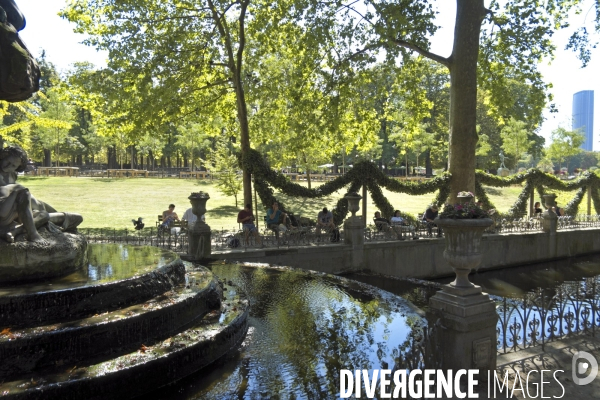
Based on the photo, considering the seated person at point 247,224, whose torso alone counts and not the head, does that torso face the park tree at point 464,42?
no

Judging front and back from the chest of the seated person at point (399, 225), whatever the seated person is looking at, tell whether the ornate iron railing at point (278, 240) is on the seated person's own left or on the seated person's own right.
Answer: on the seated person's own right

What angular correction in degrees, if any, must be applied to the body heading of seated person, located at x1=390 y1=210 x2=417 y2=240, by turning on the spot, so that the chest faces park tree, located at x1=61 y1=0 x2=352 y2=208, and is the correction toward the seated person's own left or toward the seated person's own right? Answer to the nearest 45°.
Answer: approximately 135° to the seated person's own right

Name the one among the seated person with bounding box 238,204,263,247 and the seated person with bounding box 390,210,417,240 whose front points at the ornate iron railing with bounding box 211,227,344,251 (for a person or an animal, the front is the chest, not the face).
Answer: the seated person with bounding box 238,204,263,247

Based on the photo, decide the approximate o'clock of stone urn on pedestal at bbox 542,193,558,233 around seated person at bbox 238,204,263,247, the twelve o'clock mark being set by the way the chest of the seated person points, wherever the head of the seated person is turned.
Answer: The stone urn on pedestal is roughly at 10 o'clock from the seated person.

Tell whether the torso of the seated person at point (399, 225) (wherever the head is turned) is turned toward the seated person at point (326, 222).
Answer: no

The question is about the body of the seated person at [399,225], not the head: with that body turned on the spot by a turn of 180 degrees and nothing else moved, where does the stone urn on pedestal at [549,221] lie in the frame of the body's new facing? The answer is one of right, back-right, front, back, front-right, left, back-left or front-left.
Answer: right

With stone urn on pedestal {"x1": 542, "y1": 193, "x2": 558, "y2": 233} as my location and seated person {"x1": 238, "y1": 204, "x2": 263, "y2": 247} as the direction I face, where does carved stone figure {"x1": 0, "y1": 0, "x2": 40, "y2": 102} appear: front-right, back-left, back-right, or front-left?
front-left

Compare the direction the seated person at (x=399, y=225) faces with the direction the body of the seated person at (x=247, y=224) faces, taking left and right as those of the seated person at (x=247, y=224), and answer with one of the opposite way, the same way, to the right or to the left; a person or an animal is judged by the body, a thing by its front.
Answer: the same way

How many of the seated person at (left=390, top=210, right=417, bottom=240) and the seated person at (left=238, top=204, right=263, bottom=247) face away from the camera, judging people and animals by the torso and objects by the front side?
0

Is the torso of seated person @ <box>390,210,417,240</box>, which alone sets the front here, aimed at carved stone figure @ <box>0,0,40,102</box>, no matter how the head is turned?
no

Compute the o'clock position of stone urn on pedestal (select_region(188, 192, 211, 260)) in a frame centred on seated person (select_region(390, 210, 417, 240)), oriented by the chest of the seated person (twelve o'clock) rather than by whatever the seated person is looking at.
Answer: The stone urn on pedestal is roughly at 3 o'clock from the seated person.

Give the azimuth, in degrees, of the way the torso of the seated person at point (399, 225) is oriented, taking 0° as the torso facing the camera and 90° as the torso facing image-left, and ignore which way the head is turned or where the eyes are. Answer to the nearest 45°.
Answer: approximately 315°
